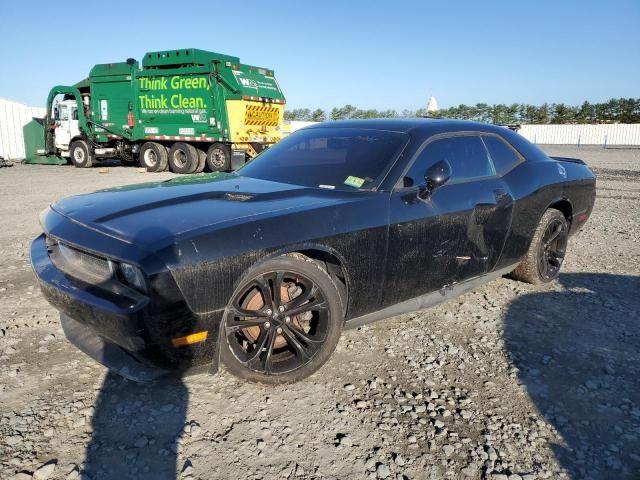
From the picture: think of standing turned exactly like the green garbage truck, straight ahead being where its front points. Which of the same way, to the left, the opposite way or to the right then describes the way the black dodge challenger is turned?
to the left

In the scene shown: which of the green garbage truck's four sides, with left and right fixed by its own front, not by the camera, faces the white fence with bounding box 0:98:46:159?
front

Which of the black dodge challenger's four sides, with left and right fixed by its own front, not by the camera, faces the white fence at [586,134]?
back

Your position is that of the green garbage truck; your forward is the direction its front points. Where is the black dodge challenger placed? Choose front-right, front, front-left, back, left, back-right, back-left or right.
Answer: back-left

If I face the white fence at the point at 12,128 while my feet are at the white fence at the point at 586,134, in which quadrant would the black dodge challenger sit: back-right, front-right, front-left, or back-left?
front-left

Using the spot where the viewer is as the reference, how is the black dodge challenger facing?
facing the viewer and to the left of the viewer

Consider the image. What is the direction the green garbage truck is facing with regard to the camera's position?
facing away from the viewer and to the left of the viewer

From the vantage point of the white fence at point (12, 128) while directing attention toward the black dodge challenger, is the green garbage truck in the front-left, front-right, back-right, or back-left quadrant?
front-left

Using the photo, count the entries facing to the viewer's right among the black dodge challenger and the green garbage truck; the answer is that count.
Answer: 0

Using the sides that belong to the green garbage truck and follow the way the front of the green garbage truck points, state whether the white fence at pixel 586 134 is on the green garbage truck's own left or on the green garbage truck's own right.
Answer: on the green garbage truck's own right

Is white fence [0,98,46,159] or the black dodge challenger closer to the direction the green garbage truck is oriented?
the white fence

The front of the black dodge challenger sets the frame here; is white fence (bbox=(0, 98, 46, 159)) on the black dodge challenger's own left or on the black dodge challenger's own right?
on the black dodge challenger's own right
